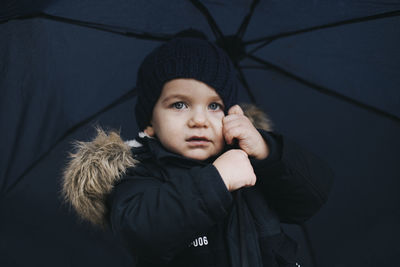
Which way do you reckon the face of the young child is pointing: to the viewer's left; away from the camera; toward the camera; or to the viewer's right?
toward the camera

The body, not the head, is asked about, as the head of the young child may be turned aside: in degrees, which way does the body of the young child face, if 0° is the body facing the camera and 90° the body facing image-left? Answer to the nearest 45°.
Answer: approximately 315°
